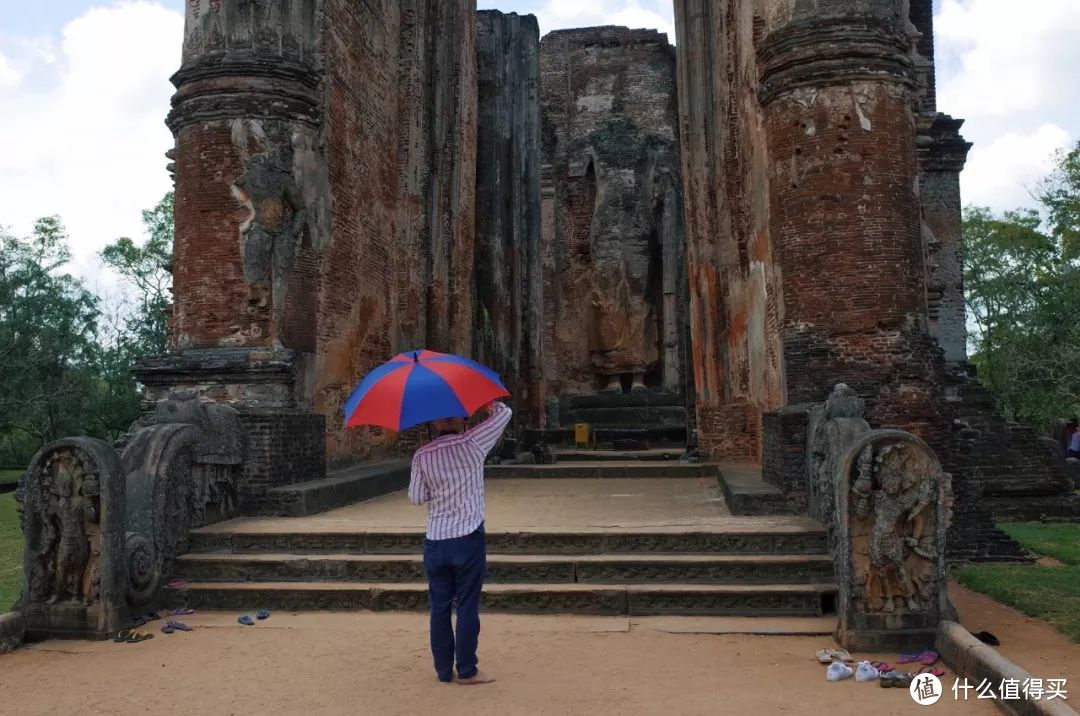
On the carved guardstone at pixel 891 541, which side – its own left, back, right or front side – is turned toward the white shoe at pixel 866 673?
front

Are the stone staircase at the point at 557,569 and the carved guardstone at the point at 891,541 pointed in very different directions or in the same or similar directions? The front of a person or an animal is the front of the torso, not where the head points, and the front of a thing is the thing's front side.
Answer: same or similar directions

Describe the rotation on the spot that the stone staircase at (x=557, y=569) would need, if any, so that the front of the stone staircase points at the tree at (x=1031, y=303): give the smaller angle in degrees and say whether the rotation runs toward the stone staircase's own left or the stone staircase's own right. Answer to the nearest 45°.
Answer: approximately 135° to the stone staircase's own left

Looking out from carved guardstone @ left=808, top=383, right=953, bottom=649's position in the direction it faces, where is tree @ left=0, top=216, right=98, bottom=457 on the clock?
The tree is roughly at 4 o'clock from the carved guardstone.

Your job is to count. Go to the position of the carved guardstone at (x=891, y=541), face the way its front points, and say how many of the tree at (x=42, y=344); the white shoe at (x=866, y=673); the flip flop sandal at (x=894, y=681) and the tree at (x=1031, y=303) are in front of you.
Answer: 2

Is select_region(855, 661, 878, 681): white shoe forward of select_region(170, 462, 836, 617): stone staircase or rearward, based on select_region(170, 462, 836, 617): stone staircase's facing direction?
forward

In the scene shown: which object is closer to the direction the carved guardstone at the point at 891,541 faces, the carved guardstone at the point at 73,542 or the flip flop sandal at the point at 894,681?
the flip flop sandal

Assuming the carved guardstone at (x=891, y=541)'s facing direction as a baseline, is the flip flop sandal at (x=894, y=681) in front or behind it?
in front

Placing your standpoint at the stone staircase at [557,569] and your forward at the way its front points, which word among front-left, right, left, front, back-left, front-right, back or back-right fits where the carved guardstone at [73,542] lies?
right

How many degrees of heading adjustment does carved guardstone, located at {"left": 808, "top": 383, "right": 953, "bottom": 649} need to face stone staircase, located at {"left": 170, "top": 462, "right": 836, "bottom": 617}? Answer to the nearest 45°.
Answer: approximately 90° to its right

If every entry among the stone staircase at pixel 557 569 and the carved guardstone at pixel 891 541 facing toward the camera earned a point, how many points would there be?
2

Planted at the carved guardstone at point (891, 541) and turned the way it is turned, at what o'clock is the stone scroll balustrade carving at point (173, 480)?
The stone scroll balustrade carving is roughly at 3 o'clock from the carved guardstone.

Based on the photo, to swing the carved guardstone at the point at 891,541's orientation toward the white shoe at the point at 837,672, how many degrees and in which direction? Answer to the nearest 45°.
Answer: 0° — it already faces it

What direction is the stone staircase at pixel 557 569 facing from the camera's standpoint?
toward the camera

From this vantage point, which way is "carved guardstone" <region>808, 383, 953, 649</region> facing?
toward the camera

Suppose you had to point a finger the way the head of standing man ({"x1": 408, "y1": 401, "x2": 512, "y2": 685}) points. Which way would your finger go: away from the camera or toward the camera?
away from the camera
